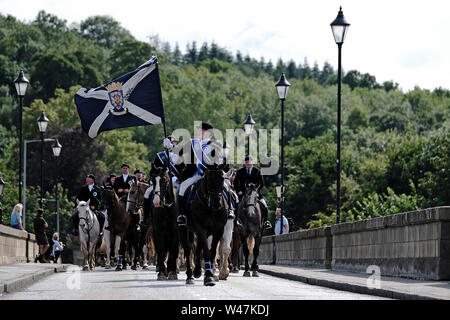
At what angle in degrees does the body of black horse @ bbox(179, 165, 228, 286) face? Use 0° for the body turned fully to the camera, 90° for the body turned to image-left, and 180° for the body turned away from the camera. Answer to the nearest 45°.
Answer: approximately 0°

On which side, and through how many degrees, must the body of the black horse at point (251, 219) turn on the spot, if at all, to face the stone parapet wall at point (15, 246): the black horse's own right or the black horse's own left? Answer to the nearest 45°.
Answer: approximately 135° to the black horse's own right

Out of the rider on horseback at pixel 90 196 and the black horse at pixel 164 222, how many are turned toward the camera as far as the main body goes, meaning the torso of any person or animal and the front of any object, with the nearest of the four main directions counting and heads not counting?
2

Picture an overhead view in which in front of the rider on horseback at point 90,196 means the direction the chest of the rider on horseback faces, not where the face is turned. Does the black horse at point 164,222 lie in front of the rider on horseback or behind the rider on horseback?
in front
